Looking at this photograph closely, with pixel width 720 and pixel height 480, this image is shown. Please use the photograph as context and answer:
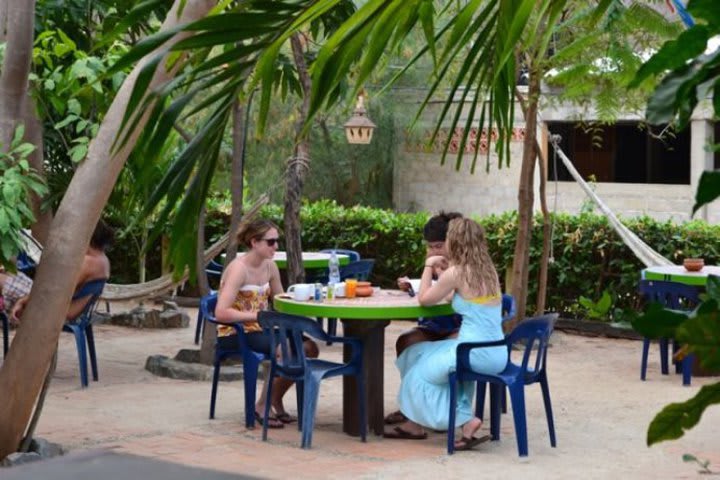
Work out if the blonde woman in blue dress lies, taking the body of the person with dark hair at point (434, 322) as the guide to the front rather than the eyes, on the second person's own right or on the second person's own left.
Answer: on the second person's own left

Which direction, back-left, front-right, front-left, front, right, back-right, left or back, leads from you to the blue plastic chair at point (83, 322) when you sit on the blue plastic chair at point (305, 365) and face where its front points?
left

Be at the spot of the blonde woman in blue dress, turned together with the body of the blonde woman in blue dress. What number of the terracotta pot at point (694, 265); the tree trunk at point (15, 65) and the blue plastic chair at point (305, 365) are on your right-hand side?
1

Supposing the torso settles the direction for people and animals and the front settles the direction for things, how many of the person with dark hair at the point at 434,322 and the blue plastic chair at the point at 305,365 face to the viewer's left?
1

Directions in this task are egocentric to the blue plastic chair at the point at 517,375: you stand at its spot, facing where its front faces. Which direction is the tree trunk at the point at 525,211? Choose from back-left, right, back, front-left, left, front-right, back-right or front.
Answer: front-right

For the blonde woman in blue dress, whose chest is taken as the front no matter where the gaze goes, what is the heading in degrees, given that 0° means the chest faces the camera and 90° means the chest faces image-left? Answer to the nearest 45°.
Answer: approximately 135°

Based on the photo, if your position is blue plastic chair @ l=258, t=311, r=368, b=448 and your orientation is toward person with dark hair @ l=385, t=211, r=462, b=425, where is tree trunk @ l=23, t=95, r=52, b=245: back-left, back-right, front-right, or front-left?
back-left

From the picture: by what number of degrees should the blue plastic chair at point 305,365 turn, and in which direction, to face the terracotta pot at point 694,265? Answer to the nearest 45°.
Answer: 0° — it already faces it

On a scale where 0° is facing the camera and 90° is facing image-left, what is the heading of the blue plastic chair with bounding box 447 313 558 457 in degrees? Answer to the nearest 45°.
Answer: approximately 135°

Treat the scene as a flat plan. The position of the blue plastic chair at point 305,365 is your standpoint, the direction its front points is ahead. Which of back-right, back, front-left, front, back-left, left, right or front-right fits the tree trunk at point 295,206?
front-left

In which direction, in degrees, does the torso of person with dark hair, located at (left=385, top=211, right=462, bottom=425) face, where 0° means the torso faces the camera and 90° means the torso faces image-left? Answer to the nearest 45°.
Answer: approximately 90°

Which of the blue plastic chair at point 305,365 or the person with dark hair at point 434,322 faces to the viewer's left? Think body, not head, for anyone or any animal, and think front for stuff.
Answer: the person with dark hair

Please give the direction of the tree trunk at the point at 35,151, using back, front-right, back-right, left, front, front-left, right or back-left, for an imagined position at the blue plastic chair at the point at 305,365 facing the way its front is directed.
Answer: back-left

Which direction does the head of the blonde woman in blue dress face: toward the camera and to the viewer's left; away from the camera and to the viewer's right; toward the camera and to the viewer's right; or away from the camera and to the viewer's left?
away from the camera and to the viewer's left

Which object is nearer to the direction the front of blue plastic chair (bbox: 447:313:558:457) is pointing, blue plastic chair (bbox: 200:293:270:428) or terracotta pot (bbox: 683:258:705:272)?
the blue plastic chair
